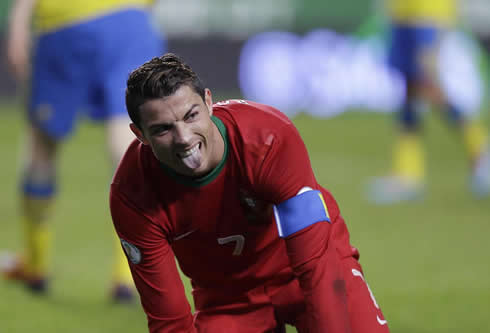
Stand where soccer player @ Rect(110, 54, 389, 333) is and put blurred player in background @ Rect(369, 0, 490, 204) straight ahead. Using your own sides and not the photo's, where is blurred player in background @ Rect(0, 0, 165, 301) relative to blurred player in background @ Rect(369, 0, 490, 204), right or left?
left
